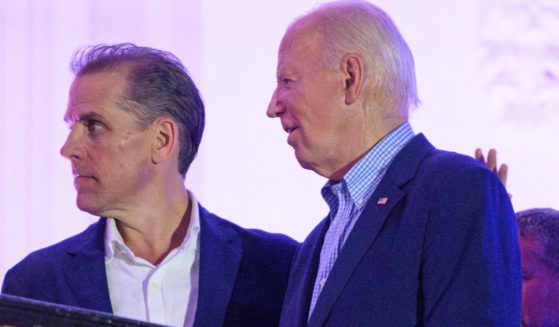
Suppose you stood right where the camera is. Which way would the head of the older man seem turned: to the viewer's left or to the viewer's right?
to the viewer's left

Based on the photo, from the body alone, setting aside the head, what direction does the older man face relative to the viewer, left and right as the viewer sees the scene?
facing the viewer and to the left of the viewer
